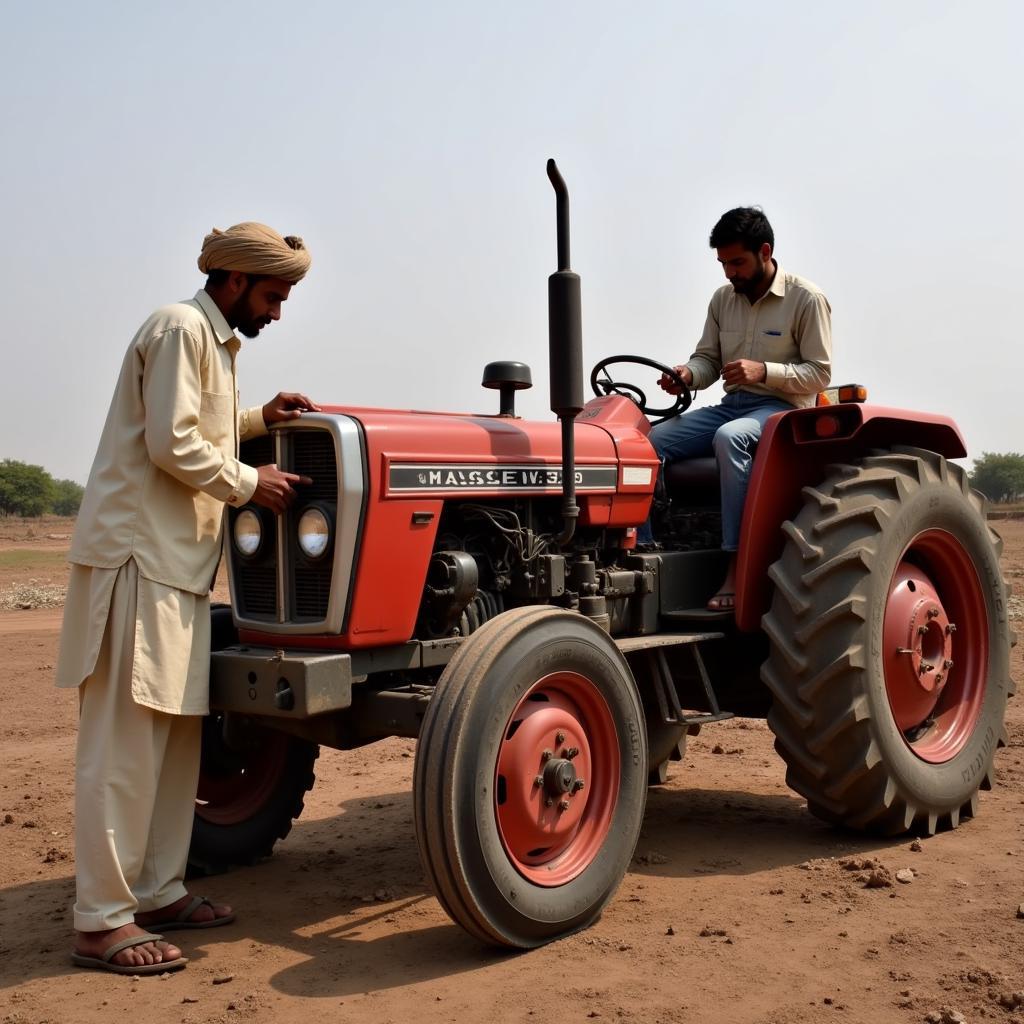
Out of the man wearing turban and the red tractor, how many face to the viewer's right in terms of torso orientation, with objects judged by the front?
1

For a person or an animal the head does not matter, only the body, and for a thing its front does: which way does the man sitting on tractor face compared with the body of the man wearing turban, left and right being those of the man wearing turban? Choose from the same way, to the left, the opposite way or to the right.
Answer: the opposite way

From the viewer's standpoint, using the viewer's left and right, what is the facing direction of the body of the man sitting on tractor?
facing the viewer and to the left of the viewer

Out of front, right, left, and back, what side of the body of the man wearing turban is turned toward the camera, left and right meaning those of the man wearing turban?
right

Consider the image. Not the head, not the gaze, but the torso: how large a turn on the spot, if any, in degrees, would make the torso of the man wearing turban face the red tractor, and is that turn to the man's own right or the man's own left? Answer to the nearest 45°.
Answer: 0° — they already face it

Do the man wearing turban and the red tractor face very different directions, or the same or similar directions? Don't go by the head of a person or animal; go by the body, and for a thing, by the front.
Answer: very different directions

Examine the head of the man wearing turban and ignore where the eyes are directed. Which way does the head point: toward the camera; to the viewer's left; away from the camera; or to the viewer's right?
to the viewer's right

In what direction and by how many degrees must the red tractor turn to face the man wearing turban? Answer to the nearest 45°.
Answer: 0° — it already faces them

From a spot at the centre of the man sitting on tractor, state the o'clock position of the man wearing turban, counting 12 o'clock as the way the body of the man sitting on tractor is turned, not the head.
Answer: The man wearing turban is roughly at 12 o'clock from the man sitting on tractor.

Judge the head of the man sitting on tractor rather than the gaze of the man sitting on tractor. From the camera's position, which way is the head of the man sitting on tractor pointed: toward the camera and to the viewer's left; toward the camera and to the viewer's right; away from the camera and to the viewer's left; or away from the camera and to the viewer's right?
toward the camera and to the viewer's left
